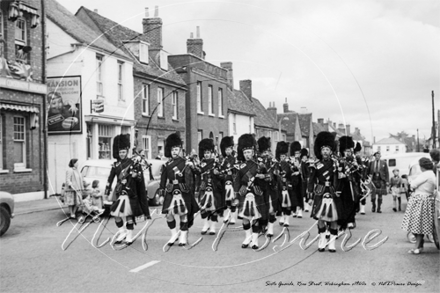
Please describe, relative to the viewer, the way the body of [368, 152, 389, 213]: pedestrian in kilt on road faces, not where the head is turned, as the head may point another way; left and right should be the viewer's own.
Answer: facing the viewer

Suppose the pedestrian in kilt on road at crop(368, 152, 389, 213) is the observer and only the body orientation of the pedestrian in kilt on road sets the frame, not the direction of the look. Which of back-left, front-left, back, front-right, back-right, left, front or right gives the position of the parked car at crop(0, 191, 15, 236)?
front-right
